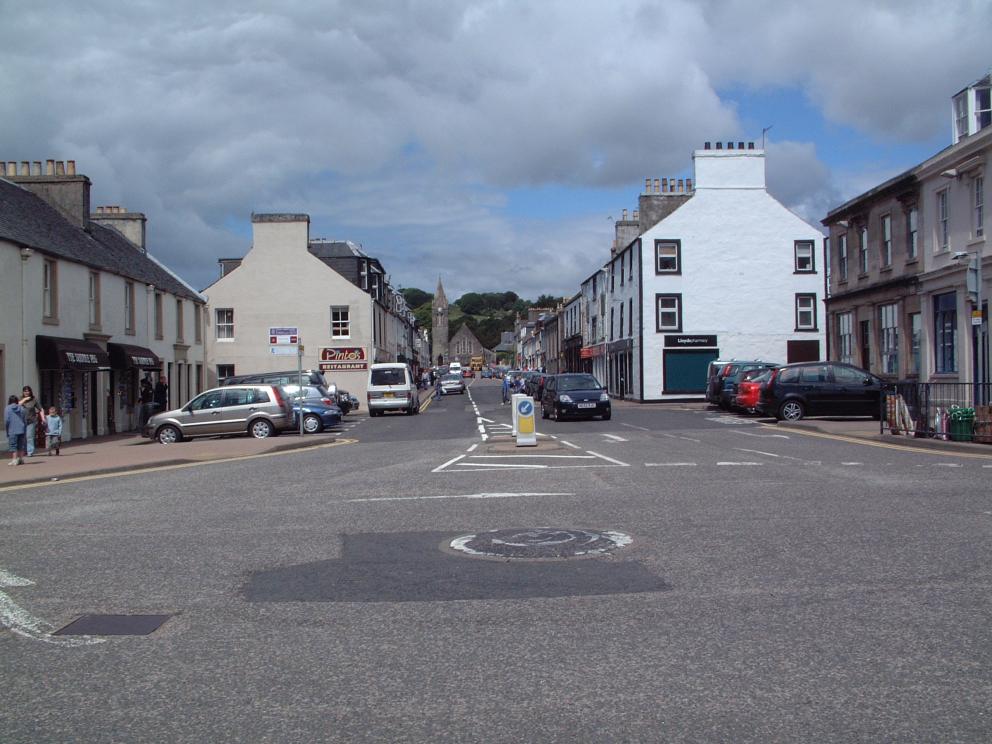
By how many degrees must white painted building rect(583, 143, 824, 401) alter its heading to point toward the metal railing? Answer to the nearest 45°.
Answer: approximately 90° to its left

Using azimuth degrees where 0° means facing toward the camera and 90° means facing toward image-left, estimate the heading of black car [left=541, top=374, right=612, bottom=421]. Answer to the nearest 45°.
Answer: approximately 315°

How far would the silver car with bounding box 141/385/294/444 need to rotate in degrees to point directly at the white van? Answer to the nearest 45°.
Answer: approximately 135° to its right

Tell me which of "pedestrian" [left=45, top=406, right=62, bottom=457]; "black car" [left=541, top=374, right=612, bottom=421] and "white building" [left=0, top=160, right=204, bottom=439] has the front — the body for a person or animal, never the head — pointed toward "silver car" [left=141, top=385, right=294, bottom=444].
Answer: the white building

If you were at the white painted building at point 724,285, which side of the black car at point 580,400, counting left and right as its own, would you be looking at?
back

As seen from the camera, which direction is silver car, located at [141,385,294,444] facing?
to the viewer's left

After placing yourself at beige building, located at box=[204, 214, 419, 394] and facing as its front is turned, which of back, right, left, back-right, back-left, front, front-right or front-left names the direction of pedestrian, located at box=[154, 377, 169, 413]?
right

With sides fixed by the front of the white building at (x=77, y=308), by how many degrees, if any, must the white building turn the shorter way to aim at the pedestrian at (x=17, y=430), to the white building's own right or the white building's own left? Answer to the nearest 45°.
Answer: approximately 45° to the white building's own right

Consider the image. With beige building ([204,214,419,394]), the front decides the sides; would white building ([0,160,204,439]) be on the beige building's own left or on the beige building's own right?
on the beige building's own right

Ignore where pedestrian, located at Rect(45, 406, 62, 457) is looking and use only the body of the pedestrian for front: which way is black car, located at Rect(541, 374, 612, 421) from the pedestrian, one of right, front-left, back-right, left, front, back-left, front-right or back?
left
